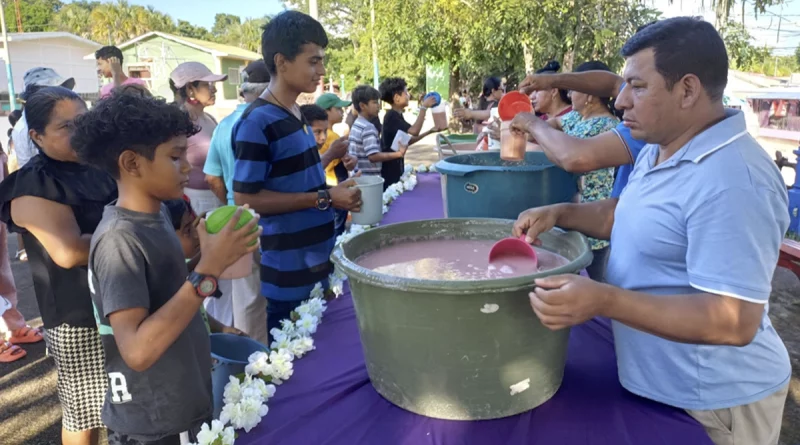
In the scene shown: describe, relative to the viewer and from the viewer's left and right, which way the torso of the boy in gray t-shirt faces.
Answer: facing to the right of the viewer

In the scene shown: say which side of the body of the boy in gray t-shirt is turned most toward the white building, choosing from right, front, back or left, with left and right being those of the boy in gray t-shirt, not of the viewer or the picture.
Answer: left

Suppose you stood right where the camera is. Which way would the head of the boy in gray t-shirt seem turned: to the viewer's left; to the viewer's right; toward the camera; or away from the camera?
to the viewer's right

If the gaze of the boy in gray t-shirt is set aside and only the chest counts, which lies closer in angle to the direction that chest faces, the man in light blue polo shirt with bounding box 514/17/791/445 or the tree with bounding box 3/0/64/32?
the man in light blue polo shirt

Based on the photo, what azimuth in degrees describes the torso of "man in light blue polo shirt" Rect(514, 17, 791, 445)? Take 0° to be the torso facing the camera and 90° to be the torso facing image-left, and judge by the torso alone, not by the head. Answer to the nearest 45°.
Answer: approximately 90°

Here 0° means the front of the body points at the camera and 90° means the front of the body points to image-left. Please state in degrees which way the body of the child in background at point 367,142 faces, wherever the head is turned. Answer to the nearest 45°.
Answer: approximately 270°

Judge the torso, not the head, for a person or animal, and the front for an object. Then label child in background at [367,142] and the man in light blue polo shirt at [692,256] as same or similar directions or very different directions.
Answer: very different directions

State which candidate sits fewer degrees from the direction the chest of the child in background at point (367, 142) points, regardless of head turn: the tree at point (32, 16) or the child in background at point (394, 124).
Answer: the child in background

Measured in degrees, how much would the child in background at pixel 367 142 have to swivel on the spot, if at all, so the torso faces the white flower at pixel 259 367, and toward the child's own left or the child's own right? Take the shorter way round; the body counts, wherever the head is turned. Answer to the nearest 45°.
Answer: approximately 90° to the child's own right

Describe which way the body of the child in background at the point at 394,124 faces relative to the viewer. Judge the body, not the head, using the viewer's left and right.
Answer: facing to the right of the viewer
